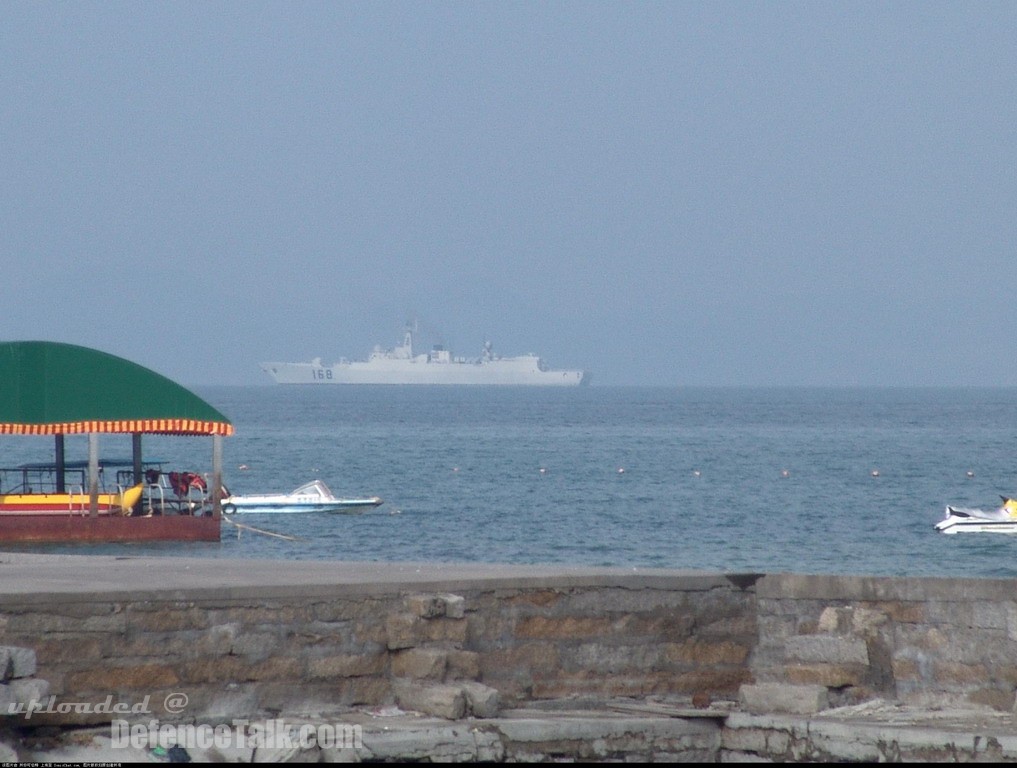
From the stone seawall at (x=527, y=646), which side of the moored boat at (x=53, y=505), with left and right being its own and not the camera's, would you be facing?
right

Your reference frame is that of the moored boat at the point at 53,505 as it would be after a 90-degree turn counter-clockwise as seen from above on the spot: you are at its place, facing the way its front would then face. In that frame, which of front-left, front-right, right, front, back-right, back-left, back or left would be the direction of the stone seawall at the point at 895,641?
back

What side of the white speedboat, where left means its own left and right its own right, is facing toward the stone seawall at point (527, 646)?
right

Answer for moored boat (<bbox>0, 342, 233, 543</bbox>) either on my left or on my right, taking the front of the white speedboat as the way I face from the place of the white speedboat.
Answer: on my right

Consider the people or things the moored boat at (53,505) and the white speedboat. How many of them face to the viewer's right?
2

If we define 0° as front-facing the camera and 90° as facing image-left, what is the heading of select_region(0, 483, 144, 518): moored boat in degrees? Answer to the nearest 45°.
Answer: approximately 270°

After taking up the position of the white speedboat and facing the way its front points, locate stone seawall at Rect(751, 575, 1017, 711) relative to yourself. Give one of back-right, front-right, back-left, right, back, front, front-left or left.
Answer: right

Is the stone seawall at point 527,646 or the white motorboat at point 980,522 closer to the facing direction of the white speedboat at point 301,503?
the white motorboat

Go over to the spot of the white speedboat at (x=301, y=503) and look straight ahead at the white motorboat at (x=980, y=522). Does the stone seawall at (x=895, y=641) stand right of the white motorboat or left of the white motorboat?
right

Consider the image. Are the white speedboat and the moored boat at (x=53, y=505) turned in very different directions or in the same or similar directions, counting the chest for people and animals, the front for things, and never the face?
same or similar directions

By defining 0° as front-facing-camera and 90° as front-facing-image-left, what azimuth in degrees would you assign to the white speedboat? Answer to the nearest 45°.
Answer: approximately 270°
